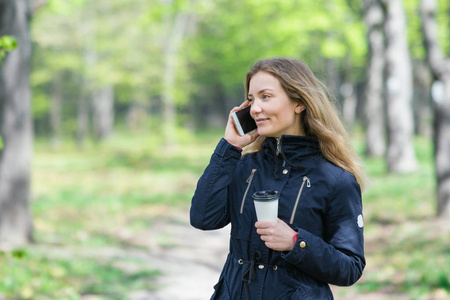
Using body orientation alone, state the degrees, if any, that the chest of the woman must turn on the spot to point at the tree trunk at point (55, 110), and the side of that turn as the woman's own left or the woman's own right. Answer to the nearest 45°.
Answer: approximately 90° to the woman's own right

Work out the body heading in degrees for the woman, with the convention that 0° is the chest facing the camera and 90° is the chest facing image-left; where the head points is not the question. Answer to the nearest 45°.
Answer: approximately 45°

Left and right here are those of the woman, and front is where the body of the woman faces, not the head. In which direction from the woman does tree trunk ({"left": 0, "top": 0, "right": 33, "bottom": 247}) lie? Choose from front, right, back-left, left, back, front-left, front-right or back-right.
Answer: right

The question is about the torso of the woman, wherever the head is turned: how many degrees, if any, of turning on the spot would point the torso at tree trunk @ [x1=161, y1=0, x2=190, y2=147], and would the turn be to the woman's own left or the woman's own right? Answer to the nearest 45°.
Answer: approximately 135° to the woman's own right

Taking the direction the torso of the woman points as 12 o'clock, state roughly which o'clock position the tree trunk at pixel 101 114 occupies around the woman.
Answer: The tree trunk is roughly at 4 o'clock from the woman.
